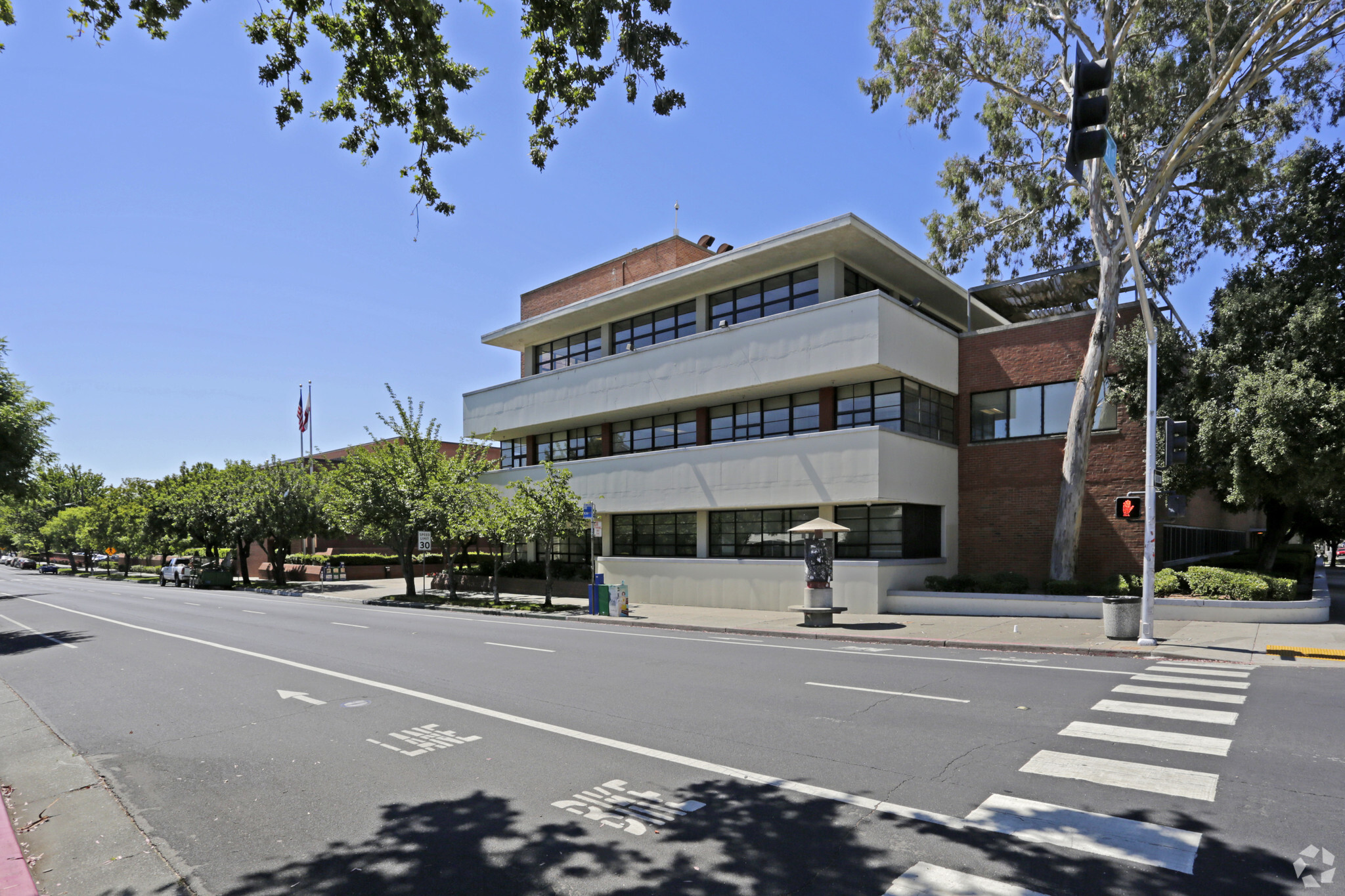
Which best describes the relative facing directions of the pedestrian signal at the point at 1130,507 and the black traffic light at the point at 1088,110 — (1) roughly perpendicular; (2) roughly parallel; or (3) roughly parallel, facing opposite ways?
roughly perpendicular

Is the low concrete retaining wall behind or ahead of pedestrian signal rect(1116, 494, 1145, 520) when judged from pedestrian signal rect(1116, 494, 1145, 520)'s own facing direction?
behind

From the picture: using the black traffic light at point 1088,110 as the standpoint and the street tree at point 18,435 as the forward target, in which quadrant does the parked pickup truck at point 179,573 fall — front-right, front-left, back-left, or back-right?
front-right

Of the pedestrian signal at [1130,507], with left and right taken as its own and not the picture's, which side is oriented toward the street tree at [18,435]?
right

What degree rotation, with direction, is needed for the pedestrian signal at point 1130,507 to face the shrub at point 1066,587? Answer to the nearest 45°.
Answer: approximately 180°

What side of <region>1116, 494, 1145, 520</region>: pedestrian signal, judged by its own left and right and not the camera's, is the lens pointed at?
front

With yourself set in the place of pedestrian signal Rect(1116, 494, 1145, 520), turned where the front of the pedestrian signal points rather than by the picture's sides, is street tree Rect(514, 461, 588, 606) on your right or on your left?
on your right
